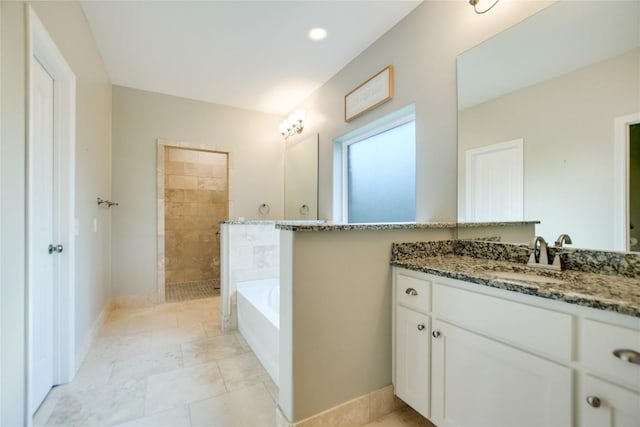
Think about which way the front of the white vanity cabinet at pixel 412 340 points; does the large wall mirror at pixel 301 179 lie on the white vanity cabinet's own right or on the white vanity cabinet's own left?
on the white vanity cabinet's own right

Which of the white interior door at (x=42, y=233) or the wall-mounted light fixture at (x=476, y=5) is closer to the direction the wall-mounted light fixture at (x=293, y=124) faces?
the white interior door

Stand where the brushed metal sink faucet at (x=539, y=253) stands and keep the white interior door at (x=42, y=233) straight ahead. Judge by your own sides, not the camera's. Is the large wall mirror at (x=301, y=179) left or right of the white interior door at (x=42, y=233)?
right

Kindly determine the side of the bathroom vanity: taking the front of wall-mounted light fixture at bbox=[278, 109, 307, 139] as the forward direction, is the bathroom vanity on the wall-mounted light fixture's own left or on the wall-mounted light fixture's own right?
on the wall-mounted light fixture's own left

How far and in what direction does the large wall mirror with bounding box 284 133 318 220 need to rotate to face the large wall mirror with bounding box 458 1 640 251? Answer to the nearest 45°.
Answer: approximately 90° to its left

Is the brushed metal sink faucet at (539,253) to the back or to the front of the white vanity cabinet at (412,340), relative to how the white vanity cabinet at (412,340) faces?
to the back
